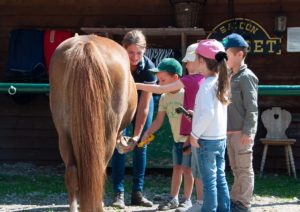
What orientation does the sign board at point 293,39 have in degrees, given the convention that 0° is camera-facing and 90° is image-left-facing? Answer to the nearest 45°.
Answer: approximately 0°

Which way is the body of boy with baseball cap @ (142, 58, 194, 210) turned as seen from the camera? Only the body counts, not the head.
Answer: to the viewer's left

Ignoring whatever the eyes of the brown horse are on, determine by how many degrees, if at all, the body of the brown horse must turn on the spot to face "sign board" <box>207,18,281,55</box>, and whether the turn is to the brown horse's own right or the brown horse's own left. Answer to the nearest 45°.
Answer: approximately 45° to the brown horse's own right

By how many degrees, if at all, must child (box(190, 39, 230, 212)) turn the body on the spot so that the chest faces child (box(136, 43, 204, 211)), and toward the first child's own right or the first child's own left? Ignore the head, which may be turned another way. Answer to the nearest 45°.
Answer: approximately 45° to the first child's own right

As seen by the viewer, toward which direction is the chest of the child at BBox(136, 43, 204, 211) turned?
to the viewer's left

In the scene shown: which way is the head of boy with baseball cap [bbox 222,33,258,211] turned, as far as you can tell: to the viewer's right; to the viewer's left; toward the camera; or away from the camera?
to the viewer's left

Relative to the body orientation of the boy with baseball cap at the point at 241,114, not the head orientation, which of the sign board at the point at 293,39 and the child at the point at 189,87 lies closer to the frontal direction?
the child

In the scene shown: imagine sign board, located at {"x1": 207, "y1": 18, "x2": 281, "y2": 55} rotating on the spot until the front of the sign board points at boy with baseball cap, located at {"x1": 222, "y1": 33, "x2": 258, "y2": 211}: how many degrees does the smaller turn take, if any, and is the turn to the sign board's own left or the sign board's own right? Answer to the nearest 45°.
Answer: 0° — it already faces them

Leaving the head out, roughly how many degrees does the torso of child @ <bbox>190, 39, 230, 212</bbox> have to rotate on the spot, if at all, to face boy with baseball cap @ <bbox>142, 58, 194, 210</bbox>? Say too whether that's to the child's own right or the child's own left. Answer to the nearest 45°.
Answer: approximately 45° to the child's own right

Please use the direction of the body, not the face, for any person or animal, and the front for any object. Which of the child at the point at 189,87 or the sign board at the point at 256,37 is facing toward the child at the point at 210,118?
the sign board

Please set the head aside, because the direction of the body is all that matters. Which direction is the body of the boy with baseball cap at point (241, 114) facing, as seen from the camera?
to the viewer's left

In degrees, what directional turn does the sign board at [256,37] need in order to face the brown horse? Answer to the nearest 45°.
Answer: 0° — it already faces it

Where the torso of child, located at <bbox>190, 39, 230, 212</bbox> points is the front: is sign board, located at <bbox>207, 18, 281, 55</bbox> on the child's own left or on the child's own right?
on the child's own right

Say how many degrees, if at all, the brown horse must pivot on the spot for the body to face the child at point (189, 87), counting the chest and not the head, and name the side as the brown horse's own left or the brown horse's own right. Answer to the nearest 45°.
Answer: approximately 45° to the brown horse's own right

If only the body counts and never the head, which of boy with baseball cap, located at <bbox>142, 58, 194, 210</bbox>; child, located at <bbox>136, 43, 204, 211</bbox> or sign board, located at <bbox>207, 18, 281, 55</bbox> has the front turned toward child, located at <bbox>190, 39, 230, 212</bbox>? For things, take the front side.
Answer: the sign board

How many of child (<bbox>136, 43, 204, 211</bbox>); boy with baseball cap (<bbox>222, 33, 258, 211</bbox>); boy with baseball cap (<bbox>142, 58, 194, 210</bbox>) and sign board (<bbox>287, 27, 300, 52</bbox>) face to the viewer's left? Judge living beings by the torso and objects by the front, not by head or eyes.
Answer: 3

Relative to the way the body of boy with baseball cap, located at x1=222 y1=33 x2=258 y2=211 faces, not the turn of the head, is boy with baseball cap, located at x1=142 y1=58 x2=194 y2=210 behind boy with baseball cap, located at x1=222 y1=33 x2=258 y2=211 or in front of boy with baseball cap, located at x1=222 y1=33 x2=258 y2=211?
in front

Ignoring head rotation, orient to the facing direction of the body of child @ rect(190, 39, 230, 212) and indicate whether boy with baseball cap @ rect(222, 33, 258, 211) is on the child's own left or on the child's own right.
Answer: on the child's own right

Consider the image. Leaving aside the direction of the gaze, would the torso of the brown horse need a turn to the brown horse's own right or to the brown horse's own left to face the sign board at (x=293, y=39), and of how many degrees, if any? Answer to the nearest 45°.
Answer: approximately 45° to the brown horse's own right
